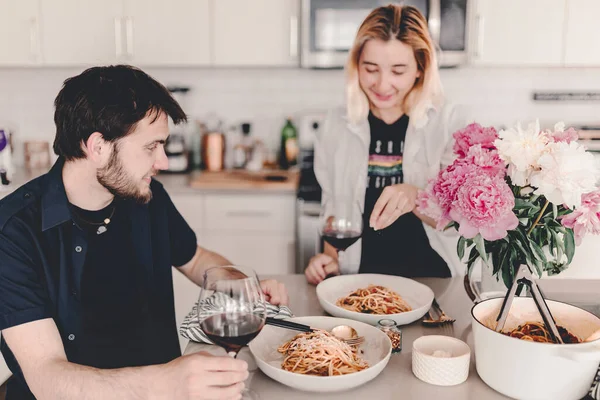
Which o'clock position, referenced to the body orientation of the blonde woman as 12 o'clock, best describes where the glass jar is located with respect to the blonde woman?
The glass jar is roughly at 12 o'clock from the blonde woman.

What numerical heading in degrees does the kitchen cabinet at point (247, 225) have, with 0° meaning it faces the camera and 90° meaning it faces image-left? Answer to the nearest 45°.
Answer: approximately 0°

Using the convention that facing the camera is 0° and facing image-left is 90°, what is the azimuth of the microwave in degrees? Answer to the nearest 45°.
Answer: approximately 0°

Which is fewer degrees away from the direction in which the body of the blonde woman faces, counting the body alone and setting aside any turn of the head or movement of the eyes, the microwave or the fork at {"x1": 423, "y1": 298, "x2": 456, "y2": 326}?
the fork
